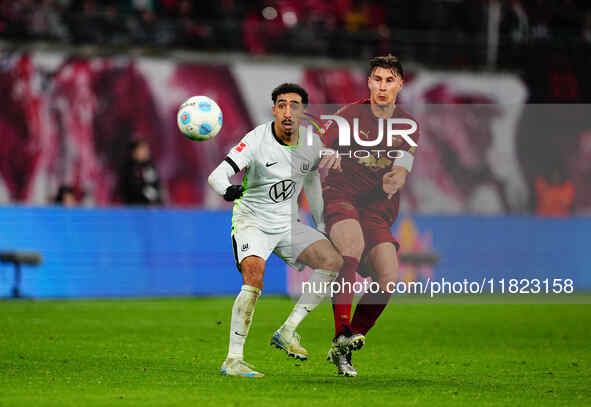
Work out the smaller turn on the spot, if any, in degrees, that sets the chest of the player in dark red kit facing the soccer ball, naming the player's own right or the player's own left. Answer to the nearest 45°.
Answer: approximately 90° to the player's own right

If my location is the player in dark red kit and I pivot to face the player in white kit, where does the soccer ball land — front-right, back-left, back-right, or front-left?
front-left

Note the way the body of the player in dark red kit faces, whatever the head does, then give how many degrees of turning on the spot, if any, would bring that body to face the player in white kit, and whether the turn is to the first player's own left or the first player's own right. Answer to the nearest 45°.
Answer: approximately 45° to the first player's own right

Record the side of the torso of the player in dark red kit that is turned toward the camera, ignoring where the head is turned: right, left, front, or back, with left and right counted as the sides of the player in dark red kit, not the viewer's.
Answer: front
